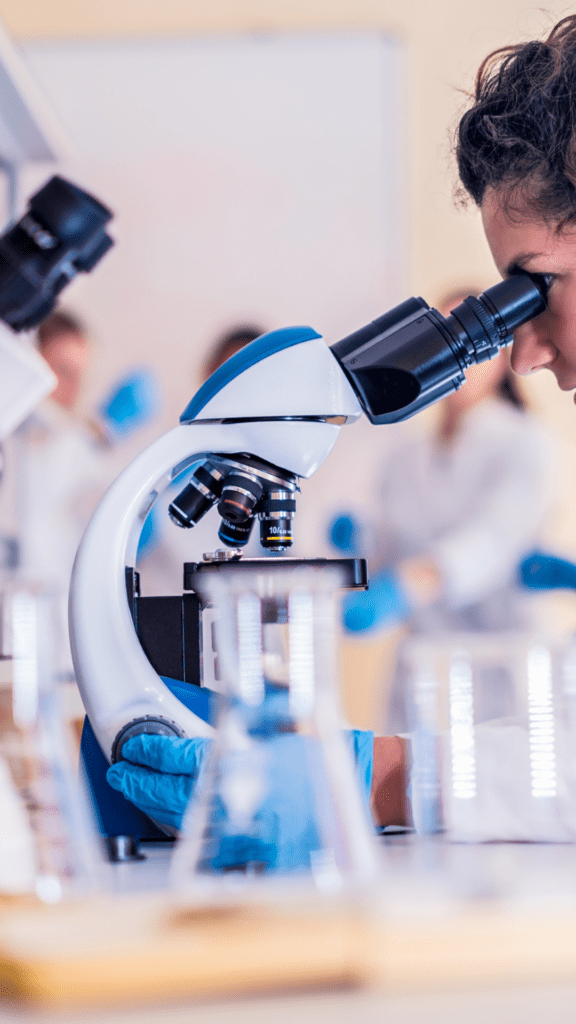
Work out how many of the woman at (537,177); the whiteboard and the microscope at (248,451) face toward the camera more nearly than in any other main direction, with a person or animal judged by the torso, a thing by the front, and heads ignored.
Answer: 1

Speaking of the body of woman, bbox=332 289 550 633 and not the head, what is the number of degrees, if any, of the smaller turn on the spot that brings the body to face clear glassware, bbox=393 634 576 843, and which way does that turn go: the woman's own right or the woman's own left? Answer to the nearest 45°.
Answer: approximately 45° to the woman's own left

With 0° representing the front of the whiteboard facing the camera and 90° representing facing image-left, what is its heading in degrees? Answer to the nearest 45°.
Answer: approximately 0°

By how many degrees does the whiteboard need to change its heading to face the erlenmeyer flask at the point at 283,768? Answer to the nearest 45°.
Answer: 0° — it already faces it

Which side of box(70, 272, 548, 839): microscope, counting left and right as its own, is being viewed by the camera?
right

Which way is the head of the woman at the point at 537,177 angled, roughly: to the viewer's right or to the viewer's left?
to the viewer's left

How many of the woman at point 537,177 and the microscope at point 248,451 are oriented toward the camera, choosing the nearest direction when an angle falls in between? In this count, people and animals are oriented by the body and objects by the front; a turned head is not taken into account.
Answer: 0

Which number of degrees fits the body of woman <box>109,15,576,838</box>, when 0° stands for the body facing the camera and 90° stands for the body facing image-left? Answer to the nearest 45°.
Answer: approximately 90°

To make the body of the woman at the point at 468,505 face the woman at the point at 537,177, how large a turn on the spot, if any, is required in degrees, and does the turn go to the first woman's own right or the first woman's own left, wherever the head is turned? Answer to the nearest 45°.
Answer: approximately 45° to the first woman's own left

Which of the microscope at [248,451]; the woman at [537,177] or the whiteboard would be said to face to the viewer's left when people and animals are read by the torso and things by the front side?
the woman
